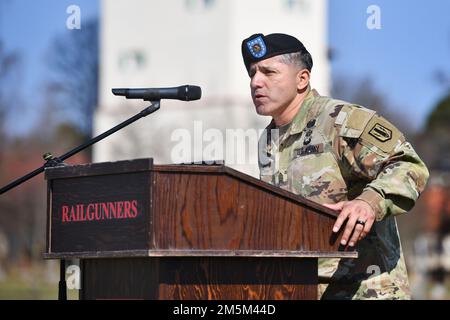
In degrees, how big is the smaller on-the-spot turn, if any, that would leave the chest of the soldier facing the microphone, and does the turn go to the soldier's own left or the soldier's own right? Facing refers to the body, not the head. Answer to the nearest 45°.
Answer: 0° — they already face it

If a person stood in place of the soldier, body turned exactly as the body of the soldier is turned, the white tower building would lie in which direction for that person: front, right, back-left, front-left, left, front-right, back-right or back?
back-right

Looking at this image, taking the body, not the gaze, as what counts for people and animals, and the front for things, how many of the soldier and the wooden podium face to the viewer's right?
0

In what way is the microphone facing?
to the viewer's right

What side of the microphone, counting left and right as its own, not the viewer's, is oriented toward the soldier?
front

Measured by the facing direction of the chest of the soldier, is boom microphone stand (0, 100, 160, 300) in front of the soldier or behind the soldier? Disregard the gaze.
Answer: in front

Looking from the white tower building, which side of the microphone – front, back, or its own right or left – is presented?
left

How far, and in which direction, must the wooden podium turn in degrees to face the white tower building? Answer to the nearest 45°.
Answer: approximately 135° to its right

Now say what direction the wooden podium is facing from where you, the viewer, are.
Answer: facing the viewer and to the left of the viewer

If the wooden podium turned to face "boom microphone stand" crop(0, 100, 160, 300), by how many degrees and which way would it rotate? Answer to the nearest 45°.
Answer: approximately 90° to its right
